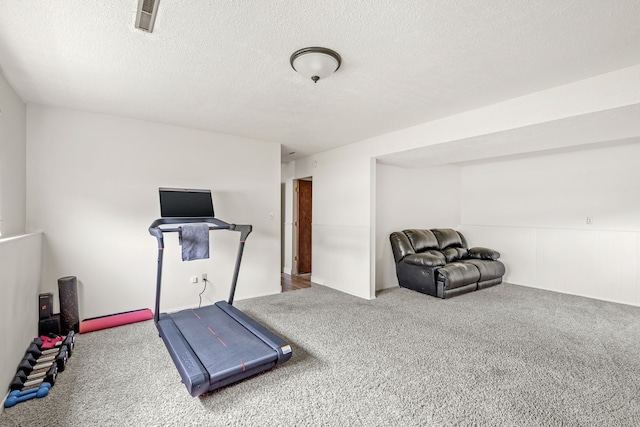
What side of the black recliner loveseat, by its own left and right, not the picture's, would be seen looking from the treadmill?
right

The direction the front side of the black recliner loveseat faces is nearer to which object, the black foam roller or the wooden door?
the black foam roller

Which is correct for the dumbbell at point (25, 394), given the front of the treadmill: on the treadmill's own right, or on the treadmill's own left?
on the treadmill's own left

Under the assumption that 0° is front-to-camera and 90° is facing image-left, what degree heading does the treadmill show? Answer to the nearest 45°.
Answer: approximately 135°

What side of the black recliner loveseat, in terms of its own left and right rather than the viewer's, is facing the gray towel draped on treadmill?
right

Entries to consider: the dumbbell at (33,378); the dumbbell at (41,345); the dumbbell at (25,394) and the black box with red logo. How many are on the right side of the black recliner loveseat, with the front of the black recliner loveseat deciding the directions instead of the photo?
4

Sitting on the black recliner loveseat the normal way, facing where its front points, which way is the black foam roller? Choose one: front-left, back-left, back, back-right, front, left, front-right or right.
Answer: right

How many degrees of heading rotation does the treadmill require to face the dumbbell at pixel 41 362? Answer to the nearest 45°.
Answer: approximately 45° to its left

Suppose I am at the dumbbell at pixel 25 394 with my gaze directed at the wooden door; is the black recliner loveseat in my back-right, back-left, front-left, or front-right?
front-right

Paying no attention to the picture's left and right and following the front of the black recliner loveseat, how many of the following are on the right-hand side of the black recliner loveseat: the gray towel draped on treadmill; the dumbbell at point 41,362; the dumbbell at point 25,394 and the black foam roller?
4

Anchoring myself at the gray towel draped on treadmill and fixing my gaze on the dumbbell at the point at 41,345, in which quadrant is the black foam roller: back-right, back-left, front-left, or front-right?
front-right

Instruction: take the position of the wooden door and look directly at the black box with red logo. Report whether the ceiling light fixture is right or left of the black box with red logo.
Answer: left
